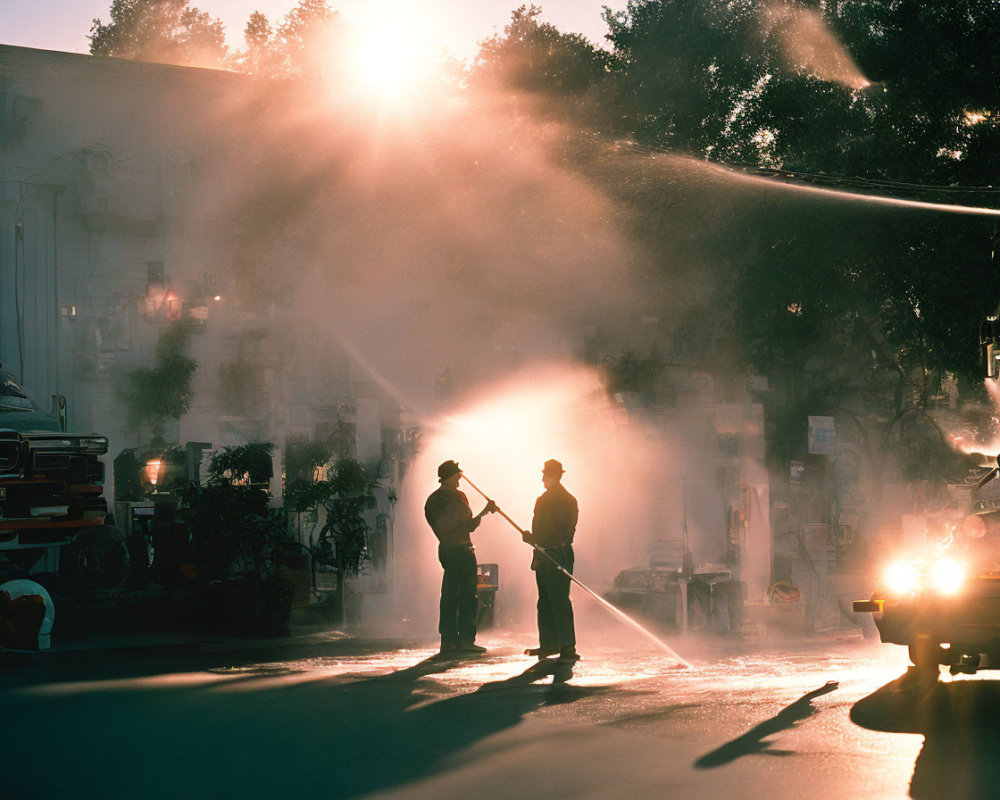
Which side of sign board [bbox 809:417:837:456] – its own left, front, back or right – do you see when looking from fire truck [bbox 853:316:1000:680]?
front

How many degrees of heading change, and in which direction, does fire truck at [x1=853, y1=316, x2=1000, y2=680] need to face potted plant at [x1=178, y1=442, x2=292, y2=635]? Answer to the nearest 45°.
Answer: approximately 90° to its right

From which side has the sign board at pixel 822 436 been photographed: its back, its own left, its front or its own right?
front

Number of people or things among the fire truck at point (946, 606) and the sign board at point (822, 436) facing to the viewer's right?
0

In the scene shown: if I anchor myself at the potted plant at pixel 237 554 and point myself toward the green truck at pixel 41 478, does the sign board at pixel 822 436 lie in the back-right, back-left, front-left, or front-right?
back-right

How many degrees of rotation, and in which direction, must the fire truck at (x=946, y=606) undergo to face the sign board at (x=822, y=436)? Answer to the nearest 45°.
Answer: approximately 135° to its right

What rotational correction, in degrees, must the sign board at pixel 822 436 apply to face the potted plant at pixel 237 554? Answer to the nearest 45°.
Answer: approximately 45° to its right

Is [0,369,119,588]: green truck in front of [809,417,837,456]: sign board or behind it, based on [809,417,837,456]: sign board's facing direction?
in front

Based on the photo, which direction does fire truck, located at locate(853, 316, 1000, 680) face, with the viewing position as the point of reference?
facing the viewer and to the left of the viewer
